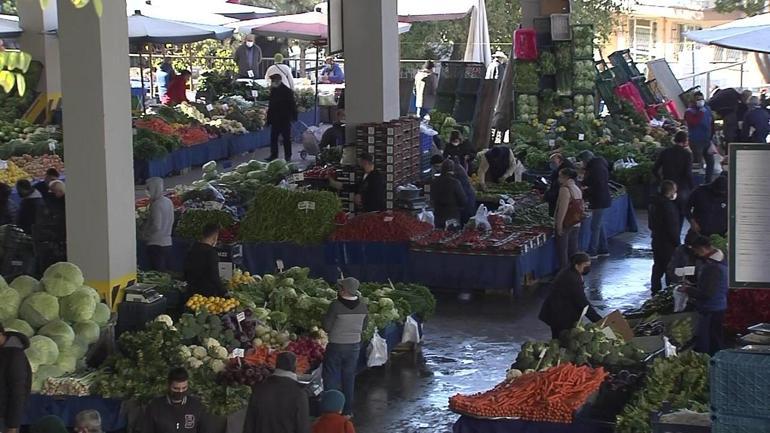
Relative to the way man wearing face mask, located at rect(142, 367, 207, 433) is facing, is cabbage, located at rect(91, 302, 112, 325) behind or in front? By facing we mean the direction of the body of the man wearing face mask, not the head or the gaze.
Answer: behind

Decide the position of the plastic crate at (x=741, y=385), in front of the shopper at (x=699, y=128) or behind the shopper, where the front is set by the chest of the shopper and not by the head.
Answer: in front

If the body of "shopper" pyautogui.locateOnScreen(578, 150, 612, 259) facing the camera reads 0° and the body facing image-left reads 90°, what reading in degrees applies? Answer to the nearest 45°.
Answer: approximately 90°

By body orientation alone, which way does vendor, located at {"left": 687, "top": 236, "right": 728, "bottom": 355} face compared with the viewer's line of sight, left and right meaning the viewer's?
facing to the left of the viewer

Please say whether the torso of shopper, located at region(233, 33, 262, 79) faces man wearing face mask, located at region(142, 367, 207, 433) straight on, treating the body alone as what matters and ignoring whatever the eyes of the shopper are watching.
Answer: yes

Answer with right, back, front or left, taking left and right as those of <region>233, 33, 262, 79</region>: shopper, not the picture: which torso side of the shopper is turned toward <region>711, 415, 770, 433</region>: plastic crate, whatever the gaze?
front

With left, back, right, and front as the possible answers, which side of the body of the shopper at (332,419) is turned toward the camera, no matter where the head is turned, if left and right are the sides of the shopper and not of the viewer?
back

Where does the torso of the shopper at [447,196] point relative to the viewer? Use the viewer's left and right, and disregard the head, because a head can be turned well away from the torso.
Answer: facing away from the viewer

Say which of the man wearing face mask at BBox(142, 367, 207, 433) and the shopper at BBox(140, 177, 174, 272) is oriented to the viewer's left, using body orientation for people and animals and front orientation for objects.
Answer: the shopper

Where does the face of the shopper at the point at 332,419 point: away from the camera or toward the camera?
away from the camera

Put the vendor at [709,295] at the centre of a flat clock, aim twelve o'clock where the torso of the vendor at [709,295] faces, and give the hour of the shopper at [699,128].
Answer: the shopper at [699,128] is roughly at 3 o'clock from the vendor at [709,295].
